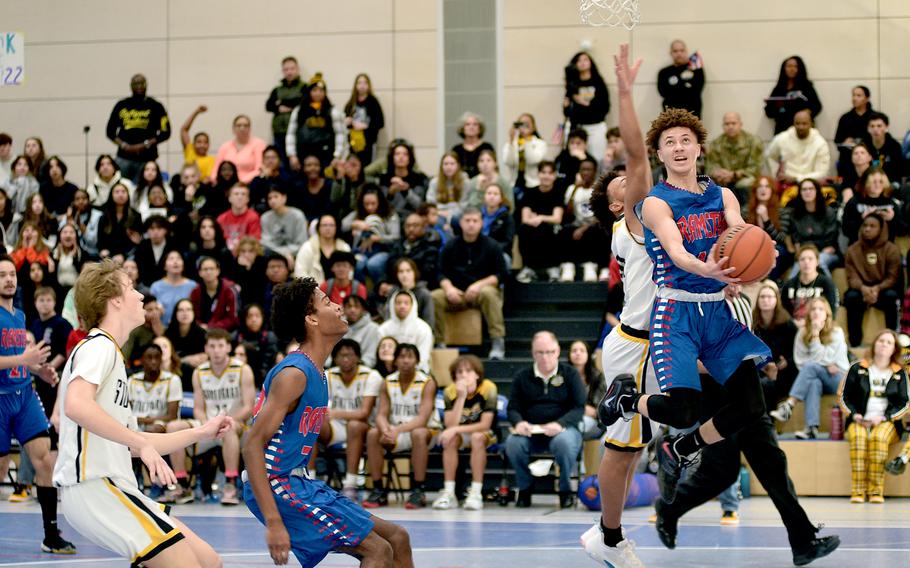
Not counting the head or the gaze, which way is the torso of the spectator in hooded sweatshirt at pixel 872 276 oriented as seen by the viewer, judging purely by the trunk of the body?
toward the camera

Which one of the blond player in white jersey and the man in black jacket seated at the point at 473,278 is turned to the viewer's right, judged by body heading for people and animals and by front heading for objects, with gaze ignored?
the blond player in white jersey

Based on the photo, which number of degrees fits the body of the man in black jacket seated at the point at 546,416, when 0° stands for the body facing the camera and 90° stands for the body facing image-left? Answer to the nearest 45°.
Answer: approximately 0°

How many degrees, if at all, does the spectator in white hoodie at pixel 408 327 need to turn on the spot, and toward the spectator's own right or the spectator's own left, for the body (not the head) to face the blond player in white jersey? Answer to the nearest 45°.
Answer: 0° — they already face them

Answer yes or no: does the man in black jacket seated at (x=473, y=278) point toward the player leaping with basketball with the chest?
yes

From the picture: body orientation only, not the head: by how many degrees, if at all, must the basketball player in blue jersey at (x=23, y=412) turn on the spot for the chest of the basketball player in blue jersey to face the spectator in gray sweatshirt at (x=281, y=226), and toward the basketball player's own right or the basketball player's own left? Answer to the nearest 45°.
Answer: approximately 90° to the basketball player's own left

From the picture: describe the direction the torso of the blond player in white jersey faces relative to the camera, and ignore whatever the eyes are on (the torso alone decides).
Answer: to the viewer's right

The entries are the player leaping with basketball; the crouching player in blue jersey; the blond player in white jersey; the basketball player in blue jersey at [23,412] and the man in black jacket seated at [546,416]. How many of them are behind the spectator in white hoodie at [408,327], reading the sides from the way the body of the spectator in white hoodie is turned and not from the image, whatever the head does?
0

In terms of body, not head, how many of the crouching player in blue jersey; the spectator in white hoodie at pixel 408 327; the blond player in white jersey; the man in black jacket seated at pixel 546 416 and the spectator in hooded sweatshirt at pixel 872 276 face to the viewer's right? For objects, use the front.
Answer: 2

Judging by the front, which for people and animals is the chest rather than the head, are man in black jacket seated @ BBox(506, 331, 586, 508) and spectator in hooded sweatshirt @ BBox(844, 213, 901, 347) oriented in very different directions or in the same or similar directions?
same or similar directions

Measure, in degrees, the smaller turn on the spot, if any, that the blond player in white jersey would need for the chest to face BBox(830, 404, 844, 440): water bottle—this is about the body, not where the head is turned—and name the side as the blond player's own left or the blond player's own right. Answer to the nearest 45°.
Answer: approximately 45° to the blond player's own left

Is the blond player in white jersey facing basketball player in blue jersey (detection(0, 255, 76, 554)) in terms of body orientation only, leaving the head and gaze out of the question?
no

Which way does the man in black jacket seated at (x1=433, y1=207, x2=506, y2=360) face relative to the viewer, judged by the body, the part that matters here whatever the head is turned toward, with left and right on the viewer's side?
facing the viewer

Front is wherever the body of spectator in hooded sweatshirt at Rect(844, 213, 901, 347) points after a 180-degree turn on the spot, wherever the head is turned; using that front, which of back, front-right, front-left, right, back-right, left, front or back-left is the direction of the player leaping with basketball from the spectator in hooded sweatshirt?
back

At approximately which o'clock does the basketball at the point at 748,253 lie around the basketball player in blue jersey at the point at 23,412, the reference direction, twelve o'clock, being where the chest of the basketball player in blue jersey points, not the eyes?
The basketball is roughly at 12 o'clock from the basketball player in blue jersey.

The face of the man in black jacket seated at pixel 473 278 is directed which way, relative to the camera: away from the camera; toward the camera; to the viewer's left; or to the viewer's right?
toward the camera

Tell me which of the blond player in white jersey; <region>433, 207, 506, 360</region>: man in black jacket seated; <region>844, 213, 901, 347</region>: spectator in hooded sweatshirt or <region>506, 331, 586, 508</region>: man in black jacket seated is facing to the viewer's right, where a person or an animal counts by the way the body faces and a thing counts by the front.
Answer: the blond player in white jersey
